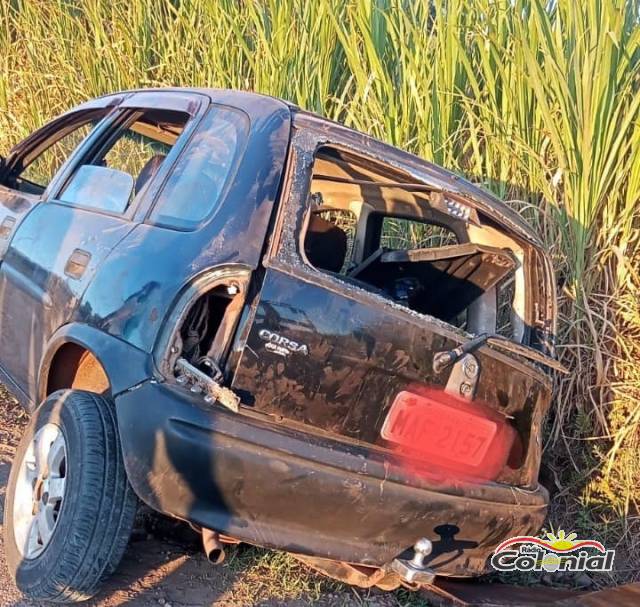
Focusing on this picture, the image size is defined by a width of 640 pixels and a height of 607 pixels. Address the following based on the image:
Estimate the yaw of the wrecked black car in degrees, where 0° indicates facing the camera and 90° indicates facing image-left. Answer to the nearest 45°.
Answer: approximately 135°
